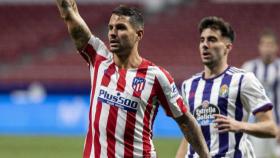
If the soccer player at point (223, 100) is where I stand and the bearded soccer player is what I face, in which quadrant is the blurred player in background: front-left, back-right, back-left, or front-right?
back-right

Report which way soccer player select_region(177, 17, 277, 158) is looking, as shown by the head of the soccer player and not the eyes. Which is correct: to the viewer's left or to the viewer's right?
to the viewer's left

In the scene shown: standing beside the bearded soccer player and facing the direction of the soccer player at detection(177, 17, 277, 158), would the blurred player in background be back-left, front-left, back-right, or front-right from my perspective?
front-left

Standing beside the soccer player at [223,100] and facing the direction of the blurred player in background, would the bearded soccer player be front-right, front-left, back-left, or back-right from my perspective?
back-left

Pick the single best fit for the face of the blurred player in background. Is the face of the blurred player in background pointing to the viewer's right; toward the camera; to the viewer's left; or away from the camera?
toward the camera

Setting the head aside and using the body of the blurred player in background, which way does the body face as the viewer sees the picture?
toward the camera

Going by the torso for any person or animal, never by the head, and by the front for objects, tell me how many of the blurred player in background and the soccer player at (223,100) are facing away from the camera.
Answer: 0

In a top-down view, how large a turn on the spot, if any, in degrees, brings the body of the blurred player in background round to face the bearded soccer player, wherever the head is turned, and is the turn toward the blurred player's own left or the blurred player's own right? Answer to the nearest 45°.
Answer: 0° — they already face them

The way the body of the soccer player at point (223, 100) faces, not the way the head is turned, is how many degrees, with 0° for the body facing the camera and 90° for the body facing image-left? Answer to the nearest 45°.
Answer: approximately 45°

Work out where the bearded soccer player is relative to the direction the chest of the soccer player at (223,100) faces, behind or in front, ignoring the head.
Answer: in front

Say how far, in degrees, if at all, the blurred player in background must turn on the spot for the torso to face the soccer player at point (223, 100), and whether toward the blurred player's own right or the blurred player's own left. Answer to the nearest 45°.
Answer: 0° — they already face them
